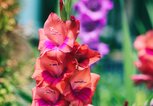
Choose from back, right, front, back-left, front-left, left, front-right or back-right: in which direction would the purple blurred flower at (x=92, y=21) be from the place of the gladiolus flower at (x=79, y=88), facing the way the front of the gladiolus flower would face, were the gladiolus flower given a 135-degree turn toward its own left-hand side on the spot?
front-left

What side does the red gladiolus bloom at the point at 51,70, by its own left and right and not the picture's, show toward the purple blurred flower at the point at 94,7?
back

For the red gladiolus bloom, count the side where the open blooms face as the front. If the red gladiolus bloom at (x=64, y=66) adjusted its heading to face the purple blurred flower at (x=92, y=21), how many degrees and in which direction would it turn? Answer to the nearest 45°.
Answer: approximately 180°

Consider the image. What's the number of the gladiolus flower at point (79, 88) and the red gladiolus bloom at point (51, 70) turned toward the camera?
2

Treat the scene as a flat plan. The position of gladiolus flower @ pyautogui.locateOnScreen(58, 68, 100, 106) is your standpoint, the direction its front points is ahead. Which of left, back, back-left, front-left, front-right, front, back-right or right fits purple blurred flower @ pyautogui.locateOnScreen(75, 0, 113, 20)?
back
